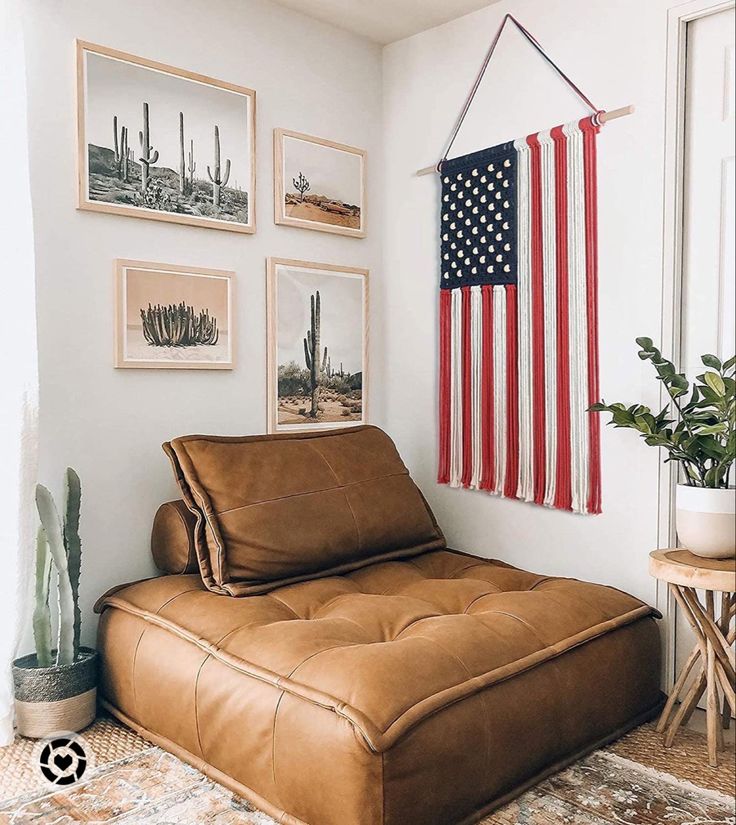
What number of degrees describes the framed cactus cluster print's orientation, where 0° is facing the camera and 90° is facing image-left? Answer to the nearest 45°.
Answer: approximately 315°

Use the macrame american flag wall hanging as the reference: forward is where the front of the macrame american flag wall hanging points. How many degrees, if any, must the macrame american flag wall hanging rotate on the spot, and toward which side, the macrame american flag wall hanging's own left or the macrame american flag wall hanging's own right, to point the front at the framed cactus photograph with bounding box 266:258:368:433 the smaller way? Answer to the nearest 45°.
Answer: approximately 45° to the macrame american flag wall hanging's own right

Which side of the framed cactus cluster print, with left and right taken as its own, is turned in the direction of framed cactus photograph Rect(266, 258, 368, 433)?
left

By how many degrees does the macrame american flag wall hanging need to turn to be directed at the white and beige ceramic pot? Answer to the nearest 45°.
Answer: approximately 45° to its left

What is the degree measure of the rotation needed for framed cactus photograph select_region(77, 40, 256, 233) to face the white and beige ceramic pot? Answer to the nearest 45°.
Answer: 0° — it already faces it
